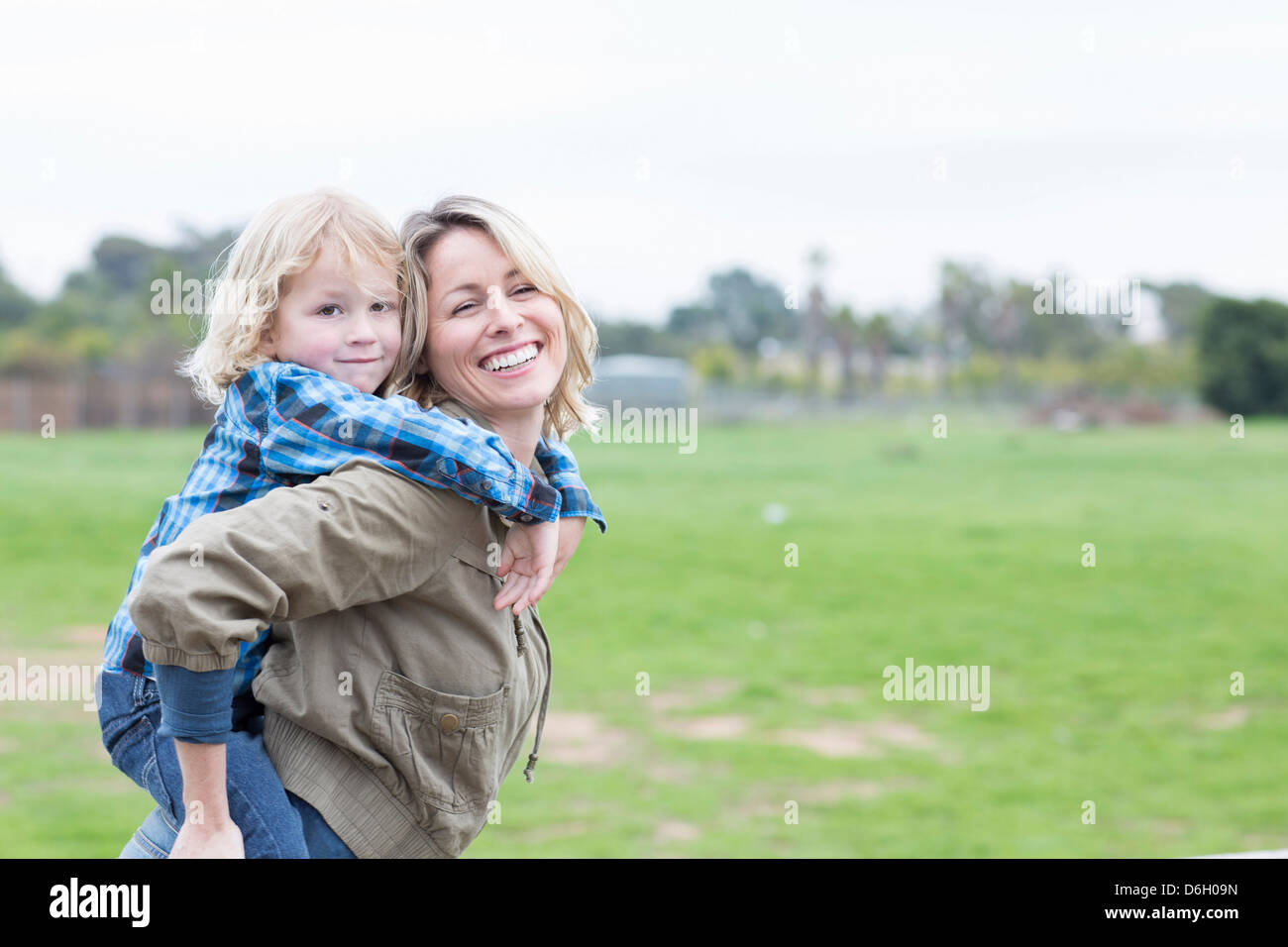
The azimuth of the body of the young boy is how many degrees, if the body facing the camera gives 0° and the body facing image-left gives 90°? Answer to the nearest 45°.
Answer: approximately 270°
